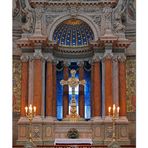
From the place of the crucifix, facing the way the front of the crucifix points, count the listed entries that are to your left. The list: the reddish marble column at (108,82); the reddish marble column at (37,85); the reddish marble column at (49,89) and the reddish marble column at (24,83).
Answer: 1

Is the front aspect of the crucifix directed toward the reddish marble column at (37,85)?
no

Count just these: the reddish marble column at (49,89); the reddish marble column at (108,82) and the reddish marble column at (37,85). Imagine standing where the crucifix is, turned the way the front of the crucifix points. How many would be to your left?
1

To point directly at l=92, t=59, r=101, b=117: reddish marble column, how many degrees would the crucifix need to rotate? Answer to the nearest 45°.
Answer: approximately 90° to its left

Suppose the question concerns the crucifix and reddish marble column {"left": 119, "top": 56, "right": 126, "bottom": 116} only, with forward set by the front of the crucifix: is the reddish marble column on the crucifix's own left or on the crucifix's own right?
on the crucifix's own left

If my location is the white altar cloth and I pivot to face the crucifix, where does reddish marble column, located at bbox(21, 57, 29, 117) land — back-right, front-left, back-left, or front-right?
front-left

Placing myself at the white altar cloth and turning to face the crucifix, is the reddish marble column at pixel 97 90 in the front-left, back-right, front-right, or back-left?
front-right

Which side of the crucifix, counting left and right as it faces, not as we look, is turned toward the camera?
front

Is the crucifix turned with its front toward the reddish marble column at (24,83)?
no

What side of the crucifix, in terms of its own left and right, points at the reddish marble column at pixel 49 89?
right

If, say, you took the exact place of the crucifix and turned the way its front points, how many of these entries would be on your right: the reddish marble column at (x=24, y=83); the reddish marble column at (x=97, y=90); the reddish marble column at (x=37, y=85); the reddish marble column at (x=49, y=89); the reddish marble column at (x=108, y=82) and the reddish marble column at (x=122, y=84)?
3

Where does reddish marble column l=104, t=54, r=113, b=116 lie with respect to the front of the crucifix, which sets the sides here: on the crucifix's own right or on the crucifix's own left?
on the crucifix's own left
